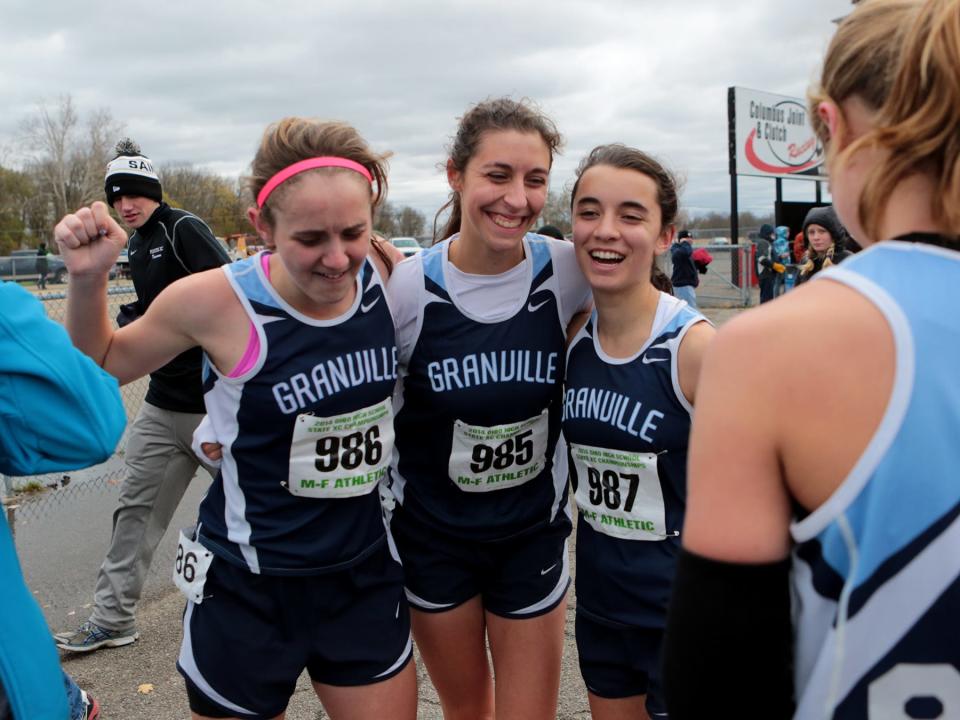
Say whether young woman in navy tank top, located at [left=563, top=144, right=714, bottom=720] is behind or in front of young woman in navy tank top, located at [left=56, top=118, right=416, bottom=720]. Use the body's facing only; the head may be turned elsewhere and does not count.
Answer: in front

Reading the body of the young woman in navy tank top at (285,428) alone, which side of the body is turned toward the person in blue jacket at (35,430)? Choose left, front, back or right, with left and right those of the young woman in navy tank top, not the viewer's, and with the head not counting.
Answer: right

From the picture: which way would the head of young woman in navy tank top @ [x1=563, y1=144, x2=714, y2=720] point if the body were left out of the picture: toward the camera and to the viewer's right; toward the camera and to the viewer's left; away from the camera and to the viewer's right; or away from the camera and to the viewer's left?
toward the camera and to the viewer's left

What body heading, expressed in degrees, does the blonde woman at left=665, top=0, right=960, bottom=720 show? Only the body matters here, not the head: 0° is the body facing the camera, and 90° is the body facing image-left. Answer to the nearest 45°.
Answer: approximately 135°

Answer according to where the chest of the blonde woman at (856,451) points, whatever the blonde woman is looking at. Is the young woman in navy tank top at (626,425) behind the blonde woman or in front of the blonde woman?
in front

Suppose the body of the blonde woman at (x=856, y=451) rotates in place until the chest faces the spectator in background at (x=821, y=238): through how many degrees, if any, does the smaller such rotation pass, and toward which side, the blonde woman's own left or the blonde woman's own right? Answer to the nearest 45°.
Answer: approximately 45° to the blonde woman's own right

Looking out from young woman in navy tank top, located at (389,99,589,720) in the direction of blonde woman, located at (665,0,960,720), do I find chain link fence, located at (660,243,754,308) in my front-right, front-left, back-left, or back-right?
back-left

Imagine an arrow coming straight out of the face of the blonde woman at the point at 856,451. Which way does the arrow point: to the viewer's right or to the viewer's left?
to the viewer's left
